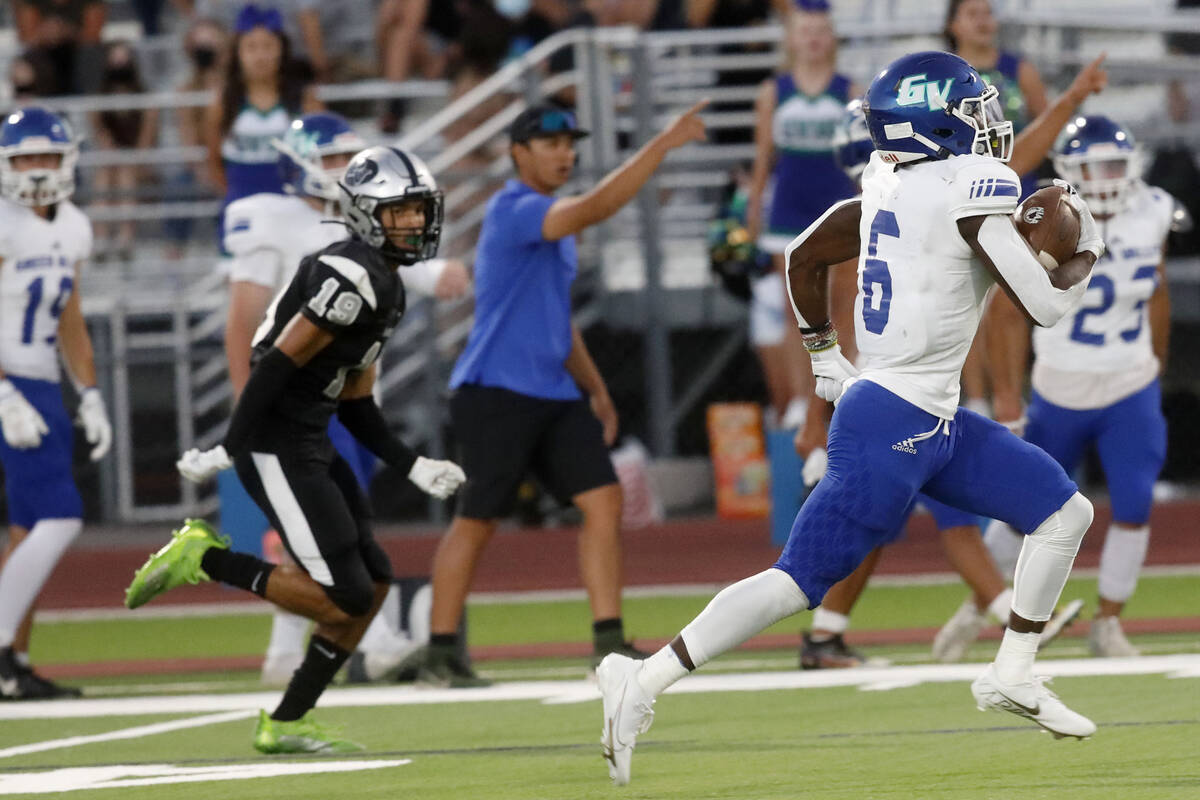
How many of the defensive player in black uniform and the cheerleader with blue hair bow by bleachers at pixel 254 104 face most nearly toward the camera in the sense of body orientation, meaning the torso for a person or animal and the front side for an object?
1

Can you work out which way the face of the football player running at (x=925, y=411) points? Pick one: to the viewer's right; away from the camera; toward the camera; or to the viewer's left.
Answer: to the viewer's right

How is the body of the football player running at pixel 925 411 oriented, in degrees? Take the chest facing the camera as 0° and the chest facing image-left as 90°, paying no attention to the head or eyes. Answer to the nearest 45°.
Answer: approximately 270°

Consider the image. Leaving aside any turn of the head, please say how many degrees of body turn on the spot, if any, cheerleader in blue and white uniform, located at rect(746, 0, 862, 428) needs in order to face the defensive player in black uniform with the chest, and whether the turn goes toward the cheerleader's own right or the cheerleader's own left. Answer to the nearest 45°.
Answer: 0° — they already face them

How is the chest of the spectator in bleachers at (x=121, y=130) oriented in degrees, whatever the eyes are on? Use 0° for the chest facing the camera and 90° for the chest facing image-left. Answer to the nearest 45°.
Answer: approximately 0°

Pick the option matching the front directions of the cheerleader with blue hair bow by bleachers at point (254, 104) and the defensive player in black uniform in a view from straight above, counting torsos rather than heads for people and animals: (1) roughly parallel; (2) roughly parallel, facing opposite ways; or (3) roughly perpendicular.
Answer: roughly perpendicular

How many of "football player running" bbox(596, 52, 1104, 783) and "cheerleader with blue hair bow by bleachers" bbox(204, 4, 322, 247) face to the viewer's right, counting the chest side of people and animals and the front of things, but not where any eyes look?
1

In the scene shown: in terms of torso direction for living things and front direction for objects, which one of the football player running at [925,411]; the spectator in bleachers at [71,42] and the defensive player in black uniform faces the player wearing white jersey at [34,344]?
the spectator in bleachers

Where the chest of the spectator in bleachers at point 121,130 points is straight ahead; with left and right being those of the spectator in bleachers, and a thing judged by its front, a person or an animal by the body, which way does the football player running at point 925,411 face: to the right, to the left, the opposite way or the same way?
to the left
